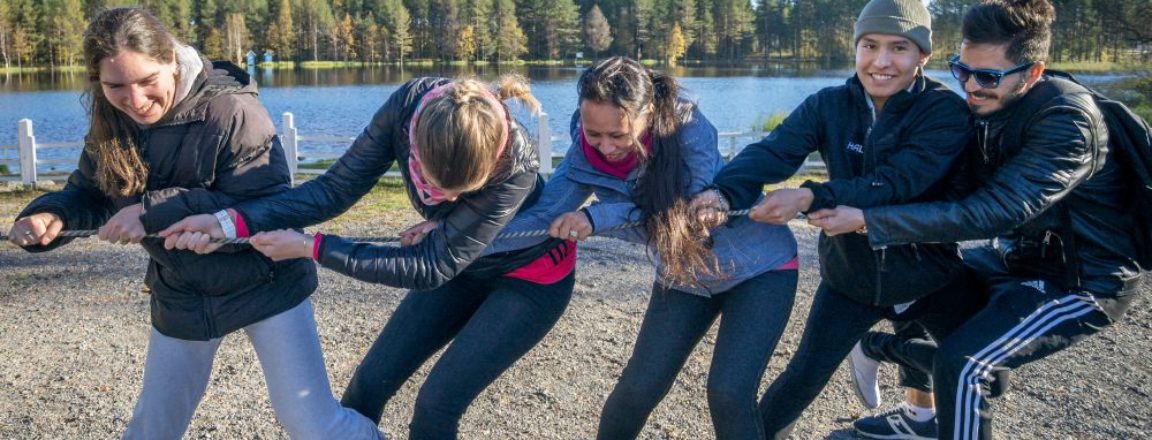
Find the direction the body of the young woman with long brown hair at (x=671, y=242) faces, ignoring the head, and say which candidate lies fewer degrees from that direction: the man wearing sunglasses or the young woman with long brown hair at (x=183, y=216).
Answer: the young woman with long brown hair

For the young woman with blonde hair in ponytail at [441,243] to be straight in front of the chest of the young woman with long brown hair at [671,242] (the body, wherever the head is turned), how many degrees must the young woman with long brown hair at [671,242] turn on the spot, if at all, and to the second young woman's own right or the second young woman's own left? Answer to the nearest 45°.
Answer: approximately 45° to the second young woman's own right

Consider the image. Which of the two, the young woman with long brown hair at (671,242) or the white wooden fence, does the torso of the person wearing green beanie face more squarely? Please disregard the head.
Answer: the young woman with long brown hair

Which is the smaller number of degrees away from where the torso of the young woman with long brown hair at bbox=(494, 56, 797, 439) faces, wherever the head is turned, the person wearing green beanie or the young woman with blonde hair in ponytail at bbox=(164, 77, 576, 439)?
the young woman with blonde hair in ponytail

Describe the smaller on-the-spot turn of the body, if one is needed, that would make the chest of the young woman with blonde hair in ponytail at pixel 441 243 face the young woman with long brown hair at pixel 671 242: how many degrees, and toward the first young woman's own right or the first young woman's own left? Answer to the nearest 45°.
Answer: approximately 135° to the first young woman's own left

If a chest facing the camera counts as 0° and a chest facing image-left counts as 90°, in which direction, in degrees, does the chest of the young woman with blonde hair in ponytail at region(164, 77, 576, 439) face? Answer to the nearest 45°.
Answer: approximately 45°

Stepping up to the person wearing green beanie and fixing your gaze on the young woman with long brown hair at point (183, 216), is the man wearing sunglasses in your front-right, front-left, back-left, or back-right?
back-left

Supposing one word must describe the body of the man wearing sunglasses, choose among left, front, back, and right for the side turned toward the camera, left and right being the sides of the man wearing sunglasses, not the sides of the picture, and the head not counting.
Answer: left

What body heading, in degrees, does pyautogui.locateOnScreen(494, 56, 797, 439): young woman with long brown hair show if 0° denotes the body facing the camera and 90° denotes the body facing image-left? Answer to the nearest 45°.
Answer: approximately 45°

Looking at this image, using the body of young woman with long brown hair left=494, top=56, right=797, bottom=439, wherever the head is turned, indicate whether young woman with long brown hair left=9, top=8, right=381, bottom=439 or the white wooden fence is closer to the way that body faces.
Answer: the young woman with long brown hair

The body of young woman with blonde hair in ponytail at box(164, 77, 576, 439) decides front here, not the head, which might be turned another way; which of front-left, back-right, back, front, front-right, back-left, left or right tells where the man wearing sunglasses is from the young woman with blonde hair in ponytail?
back-left
